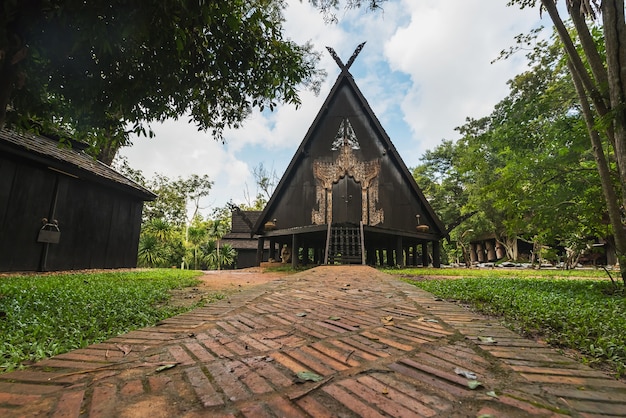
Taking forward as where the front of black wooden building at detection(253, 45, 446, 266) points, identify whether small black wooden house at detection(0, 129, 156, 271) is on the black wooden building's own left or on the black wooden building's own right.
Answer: on the black wooden building's own right

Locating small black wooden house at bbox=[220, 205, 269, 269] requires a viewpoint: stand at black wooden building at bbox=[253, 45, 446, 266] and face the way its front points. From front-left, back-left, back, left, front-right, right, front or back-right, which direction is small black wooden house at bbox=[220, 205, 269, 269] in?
back-right

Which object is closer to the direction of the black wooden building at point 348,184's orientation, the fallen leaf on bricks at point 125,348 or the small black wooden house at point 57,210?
the fallen leaf on bricks

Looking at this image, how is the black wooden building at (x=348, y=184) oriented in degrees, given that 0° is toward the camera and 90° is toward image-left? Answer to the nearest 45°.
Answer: approximately 0°

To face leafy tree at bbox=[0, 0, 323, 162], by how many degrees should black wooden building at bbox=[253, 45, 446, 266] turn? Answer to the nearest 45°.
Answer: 0° — it already faces it

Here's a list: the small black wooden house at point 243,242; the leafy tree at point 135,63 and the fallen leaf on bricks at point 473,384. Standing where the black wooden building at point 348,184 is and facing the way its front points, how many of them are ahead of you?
2

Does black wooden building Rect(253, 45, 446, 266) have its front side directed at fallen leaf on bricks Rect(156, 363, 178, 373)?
yes

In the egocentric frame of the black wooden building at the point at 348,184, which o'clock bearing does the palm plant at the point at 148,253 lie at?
The palm plant is roughly at 4 o'clock from the black wooden building.

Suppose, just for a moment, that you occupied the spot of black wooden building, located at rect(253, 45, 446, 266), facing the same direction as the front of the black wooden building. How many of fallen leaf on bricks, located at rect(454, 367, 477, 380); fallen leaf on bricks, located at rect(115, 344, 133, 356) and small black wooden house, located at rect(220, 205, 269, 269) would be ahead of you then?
2

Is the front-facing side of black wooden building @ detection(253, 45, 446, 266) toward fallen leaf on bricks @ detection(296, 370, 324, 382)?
yes

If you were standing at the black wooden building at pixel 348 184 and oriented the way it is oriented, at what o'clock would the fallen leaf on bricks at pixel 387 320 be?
The fallen leaf on bricks is roughly at 12 o'clock from the black wooden building.

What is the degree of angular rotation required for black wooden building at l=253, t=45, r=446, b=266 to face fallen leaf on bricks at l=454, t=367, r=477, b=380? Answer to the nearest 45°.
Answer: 0° — it already faces it
